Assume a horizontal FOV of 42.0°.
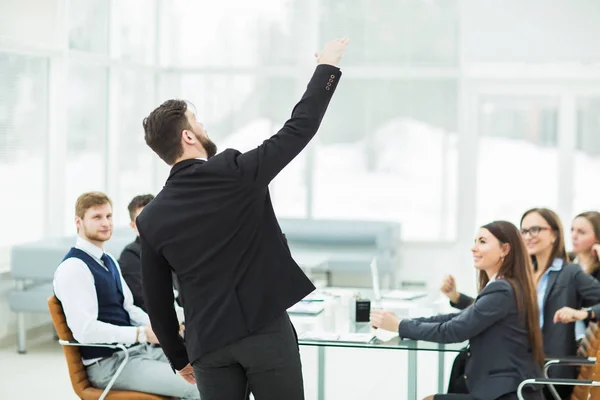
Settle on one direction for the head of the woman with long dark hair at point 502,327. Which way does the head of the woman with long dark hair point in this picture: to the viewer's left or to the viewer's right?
to the viewer's left

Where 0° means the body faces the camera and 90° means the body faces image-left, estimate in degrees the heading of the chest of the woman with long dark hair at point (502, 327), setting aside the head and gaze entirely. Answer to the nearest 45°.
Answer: approximately 90°

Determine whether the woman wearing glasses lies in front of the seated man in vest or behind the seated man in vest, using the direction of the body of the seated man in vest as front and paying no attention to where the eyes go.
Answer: in front

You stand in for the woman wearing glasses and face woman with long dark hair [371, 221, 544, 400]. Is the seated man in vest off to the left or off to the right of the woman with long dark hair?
right

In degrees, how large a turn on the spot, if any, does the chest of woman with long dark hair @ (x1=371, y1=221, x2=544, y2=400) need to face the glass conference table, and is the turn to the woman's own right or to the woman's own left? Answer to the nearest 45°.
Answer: approximately 45° to the woman's own right

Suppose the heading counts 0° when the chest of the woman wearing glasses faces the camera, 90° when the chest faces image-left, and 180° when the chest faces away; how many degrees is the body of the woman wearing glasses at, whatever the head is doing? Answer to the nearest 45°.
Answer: approximately 45°

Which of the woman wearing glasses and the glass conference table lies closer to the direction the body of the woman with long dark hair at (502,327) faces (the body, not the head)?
the glass conference table

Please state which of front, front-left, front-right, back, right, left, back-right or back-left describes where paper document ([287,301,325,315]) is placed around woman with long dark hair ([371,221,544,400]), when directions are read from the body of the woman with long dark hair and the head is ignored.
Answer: front-right

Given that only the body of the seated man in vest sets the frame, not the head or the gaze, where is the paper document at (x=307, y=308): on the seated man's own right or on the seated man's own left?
on the seated man's own left

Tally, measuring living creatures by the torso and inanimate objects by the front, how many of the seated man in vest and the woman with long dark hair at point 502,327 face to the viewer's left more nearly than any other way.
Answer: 1

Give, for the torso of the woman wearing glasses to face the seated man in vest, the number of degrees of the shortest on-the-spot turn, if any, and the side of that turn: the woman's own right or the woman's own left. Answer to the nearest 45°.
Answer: approximately 45° to the woman's own right

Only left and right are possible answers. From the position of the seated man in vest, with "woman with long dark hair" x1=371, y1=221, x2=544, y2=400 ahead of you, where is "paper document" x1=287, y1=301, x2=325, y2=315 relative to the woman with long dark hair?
left
